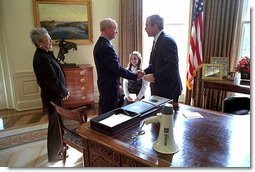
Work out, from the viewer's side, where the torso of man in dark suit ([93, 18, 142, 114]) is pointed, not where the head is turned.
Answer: to the viewer's right

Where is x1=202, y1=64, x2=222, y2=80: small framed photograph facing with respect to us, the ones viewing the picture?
facing the viewer

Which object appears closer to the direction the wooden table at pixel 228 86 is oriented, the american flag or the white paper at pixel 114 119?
the white paper

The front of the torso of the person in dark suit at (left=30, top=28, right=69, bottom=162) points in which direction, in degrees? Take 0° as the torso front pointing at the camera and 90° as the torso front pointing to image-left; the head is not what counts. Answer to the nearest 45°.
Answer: approximately 270°

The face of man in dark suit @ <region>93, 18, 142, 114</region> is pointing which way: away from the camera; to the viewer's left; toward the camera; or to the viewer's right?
to the viewer's right

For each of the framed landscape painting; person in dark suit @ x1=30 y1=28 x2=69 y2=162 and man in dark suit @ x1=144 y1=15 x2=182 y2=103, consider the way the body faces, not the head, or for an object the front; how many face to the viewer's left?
1

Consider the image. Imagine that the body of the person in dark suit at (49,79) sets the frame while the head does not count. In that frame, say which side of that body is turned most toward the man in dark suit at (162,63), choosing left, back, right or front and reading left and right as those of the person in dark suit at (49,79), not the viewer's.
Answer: front

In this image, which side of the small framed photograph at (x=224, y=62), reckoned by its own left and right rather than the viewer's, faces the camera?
front

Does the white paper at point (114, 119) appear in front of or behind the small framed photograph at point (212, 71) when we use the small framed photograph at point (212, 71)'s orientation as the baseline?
in front

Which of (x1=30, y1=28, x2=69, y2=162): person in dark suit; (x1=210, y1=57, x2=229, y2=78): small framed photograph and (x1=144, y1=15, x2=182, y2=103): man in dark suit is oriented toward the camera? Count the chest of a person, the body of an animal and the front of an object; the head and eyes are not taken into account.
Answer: the small framed photograph

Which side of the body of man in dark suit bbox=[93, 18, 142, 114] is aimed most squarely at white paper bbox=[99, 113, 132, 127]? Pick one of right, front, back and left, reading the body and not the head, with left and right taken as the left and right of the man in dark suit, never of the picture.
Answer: right

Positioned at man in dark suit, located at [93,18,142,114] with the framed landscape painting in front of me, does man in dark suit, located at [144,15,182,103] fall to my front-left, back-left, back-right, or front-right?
back-right

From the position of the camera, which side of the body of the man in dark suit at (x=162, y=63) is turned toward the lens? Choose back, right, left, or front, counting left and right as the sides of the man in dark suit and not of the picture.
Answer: left

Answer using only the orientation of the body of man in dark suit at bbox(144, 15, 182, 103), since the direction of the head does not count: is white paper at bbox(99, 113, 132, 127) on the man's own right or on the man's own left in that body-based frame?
on the man's own left

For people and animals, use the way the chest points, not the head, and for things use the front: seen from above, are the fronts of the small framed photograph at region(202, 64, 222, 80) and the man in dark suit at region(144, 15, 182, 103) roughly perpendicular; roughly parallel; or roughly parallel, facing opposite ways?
roughly perpendicular

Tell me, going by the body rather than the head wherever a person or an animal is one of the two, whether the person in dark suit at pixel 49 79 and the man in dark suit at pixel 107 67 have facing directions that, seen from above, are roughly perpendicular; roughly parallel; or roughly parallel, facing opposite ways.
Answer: roughly parallel
